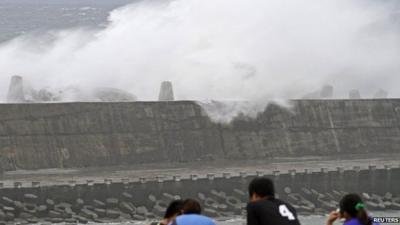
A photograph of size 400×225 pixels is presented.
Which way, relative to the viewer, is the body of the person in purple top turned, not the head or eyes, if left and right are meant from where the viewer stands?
facing away from the viewer and to the left of the viewer

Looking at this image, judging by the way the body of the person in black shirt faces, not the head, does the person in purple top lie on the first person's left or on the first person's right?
on the first person's right

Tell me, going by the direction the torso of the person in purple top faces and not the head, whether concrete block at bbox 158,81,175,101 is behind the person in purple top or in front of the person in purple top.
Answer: in front

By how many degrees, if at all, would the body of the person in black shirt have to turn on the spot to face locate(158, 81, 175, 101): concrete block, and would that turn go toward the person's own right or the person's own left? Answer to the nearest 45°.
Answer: approximately 45° to the person's own right

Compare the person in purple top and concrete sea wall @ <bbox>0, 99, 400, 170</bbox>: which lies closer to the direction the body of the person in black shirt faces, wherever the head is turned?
the concrete sea wall

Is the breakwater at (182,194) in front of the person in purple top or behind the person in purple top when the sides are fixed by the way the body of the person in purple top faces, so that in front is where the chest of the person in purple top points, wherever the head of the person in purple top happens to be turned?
in front

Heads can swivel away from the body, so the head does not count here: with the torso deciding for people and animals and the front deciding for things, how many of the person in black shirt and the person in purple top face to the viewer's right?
0

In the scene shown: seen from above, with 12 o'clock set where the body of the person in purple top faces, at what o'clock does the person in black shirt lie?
The person in black shirt is roughly at 10 o'clock from the person in purple top.

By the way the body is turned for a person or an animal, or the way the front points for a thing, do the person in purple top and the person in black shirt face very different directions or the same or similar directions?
same or similar directions

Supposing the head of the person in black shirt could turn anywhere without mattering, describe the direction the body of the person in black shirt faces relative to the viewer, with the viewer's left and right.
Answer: facing away from the viewer and to the left of the viewer
